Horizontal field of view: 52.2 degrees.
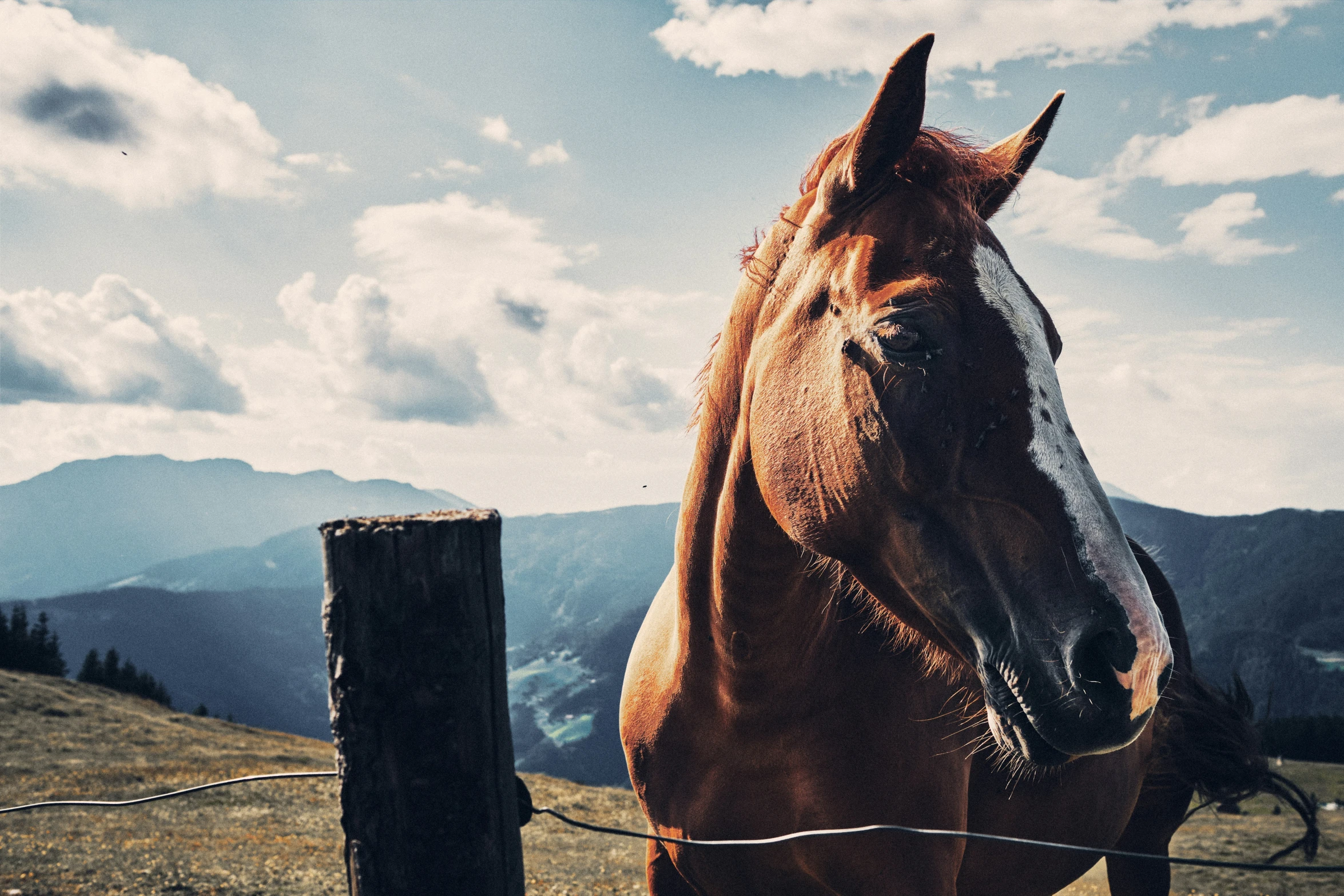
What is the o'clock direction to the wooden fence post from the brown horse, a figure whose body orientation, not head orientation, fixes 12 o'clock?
The wooden fence post is roughly at 3 o'clock from the brown horse.
